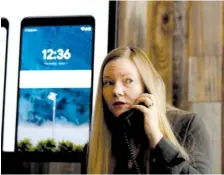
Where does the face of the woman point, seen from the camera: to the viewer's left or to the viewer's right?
to the viewer's left

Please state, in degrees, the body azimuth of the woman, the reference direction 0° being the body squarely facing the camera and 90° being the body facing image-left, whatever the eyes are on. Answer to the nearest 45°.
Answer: approximately 45°

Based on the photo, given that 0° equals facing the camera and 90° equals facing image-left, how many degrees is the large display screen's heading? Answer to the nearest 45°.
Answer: approximately 0°
